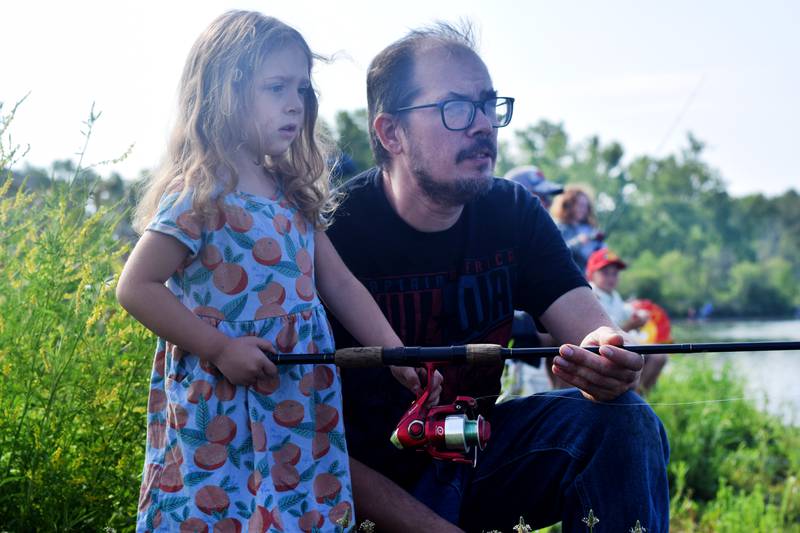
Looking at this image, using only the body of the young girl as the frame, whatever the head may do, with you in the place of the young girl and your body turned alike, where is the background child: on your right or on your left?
on your left

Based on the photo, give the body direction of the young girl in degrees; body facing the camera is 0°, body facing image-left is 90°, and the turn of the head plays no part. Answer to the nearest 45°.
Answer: approximately 315°

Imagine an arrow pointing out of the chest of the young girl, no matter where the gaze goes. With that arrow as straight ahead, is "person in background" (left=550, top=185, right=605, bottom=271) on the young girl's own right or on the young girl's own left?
on the young girl's own left
